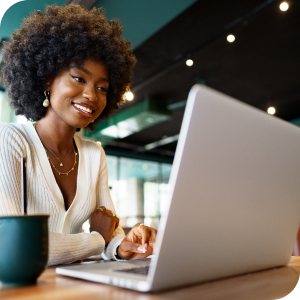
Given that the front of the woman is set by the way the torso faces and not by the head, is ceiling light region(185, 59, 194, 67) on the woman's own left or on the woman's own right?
on the woman's own left

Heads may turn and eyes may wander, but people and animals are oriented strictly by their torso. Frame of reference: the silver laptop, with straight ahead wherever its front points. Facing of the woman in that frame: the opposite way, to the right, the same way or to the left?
the opposite way

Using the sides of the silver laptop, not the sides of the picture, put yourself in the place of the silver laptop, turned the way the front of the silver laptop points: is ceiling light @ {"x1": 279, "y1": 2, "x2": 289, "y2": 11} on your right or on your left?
on your right

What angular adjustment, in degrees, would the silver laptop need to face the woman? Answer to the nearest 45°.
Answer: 0° — it already faces them

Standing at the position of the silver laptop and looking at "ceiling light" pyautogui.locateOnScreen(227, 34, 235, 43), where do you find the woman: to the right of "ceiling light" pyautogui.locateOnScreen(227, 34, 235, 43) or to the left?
left

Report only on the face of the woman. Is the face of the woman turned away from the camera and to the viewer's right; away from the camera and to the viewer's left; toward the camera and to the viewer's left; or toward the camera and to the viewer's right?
toward the camera and to the viewer's right

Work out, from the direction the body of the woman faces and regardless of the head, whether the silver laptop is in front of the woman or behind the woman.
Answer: in front

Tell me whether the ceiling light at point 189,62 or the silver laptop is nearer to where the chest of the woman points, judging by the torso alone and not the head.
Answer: the silver laptop

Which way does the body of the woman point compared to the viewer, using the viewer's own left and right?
facing the viewer and to the right of the viewer

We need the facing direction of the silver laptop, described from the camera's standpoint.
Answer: facing away from the viewer and to the left of the viewer

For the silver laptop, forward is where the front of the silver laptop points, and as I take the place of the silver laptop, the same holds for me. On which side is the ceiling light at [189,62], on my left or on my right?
on my right
